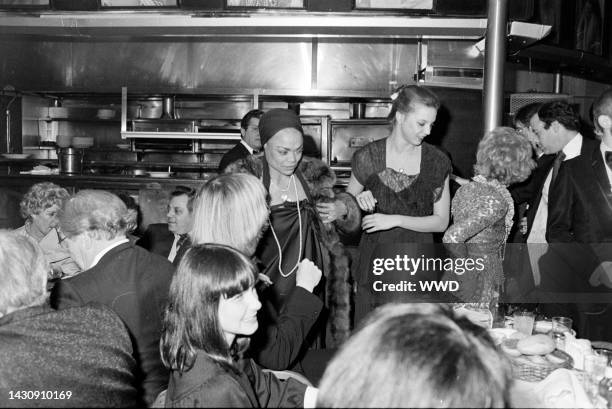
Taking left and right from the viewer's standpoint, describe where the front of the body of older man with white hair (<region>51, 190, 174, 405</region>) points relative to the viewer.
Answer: facing away from the viewer and to the left of the viewer

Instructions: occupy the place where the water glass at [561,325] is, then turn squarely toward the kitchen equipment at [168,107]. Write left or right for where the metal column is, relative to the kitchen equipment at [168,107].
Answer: right

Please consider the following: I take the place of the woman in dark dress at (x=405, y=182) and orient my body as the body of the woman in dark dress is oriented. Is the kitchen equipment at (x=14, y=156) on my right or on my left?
on my right

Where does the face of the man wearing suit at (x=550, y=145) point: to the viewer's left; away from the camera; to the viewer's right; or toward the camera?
to the viewer's left

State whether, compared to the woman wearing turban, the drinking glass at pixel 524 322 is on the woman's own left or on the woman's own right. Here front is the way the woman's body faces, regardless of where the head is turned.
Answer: on the woman's own left

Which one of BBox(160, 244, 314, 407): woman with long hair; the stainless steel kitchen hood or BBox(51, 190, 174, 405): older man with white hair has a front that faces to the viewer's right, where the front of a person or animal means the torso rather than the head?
the woman with long hair

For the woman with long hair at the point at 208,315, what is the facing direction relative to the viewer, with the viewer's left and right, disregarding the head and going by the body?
facing to the right of the viewer

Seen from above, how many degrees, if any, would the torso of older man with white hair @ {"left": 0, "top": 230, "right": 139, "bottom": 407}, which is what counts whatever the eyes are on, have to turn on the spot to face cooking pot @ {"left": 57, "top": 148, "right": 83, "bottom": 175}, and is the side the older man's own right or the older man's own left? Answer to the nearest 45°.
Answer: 0° — they already face it

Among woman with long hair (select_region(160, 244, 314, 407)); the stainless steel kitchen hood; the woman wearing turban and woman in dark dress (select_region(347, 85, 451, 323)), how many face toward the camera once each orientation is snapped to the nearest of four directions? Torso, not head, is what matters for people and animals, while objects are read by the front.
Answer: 3
